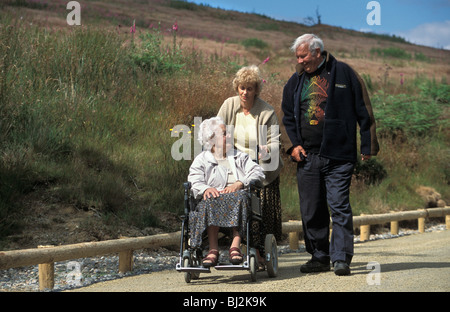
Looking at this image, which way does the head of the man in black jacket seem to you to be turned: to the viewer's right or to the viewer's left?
to the viewer's left

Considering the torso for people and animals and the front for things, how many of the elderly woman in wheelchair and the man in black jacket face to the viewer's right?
0

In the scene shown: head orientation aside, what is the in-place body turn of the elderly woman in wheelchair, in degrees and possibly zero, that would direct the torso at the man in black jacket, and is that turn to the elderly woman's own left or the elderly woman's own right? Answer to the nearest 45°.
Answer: approximately 90° to the elderly woman's own left

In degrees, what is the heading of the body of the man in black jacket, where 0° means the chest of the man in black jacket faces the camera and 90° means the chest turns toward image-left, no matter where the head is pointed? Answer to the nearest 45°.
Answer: approximately 45°

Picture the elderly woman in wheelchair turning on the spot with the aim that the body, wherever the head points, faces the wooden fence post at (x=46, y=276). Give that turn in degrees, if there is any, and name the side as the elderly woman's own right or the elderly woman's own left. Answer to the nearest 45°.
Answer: approximately 90° to the elderly woman's own right

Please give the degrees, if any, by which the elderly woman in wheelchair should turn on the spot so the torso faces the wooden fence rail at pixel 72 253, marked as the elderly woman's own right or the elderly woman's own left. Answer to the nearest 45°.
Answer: approximately 90° to the elderly woman's own right
